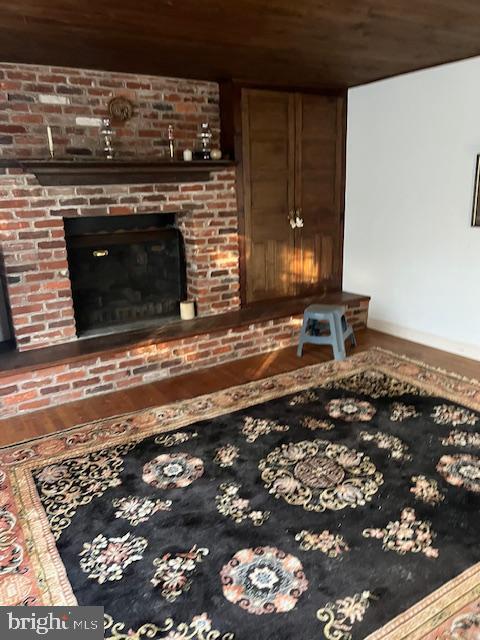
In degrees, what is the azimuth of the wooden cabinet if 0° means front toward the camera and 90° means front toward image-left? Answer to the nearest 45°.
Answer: approximately 315°

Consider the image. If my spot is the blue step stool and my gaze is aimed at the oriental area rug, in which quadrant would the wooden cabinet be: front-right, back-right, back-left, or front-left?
back-right

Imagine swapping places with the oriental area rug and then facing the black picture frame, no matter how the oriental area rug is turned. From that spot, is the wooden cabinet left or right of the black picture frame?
left

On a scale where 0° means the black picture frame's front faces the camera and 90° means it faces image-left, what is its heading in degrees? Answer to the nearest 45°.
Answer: approximately 45°

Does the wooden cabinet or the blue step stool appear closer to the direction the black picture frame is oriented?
the blue step stool

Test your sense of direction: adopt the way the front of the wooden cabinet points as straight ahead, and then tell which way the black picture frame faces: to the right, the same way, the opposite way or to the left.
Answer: to the right

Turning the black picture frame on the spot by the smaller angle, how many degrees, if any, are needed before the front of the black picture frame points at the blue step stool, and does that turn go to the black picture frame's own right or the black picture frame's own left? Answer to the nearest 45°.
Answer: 0° — it already faces it

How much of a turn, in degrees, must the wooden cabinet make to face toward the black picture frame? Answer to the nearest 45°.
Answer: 0° — it already faces it
